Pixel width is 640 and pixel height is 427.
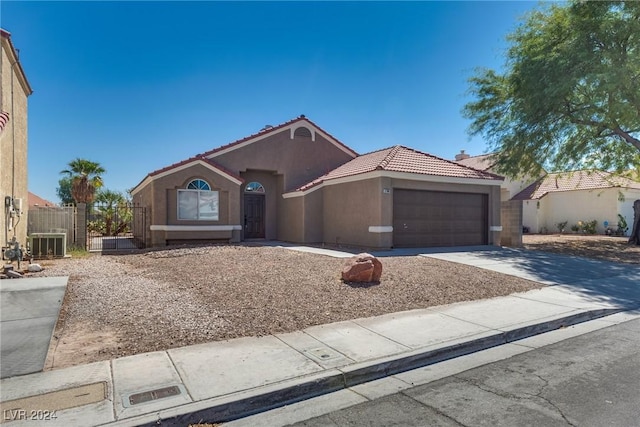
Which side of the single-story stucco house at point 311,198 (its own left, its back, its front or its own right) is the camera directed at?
front

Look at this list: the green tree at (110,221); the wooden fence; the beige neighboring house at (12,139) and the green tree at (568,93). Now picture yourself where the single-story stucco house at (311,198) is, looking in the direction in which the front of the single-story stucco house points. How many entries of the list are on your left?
1

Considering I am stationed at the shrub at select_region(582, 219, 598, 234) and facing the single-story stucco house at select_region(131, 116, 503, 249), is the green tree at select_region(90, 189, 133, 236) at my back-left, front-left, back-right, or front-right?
front-right

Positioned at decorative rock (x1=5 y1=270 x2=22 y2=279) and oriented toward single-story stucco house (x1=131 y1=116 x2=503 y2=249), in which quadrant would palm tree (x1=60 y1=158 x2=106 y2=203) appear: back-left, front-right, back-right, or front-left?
front-left

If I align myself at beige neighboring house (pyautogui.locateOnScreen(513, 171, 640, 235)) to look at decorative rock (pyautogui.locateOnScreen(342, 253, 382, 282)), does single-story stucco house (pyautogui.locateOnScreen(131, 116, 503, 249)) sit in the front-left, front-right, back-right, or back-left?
front-right

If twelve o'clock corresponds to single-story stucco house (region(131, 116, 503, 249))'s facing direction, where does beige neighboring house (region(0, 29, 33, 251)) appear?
The beige neighboring house is roughly at 2 o'clock from the single-story stucco house.

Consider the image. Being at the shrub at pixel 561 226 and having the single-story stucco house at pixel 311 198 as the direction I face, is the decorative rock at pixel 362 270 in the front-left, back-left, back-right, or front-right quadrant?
front-left

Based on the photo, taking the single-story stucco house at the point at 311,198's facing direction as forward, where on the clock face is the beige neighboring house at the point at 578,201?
The beige neighboring house is roughly at 8 o'clock from the single-story stucco house.

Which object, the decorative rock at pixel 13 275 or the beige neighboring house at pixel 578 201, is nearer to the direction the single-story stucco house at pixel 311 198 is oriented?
the decorative rock

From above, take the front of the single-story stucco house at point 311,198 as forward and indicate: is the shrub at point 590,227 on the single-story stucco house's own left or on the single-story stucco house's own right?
on the single-story stucco house's own left

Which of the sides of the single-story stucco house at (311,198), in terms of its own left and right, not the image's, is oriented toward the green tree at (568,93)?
left

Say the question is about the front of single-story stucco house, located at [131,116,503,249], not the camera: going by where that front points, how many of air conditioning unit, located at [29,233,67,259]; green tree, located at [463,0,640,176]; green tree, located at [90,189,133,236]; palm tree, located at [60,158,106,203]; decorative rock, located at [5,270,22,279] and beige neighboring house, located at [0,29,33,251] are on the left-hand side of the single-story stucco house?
1

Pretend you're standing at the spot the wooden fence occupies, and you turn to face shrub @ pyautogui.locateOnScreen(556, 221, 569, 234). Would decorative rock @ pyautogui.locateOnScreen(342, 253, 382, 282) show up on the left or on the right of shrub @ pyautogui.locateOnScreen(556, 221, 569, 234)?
right

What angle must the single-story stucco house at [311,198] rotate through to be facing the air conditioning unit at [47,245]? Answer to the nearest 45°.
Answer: approximately 45° to its right

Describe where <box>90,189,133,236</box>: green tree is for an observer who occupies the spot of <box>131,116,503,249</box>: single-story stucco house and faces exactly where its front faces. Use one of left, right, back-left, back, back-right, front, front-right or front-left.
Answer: back-right

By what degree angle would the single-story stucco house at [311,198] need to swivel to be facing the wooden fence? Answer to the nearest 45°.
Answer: approximately 90° to its right
